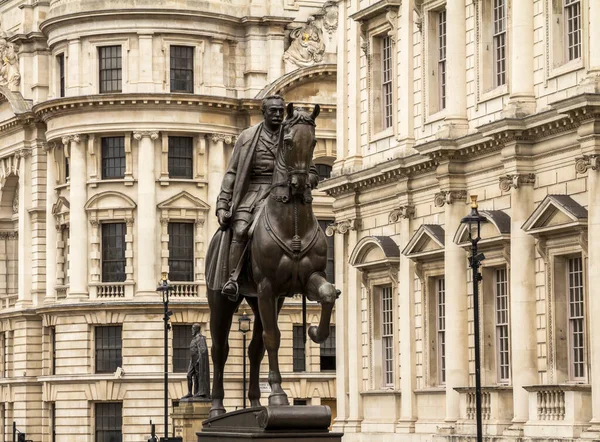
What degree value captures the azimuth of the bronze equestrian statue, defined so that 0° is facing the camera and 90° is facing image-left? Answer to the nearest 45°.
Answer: approximately 315°
